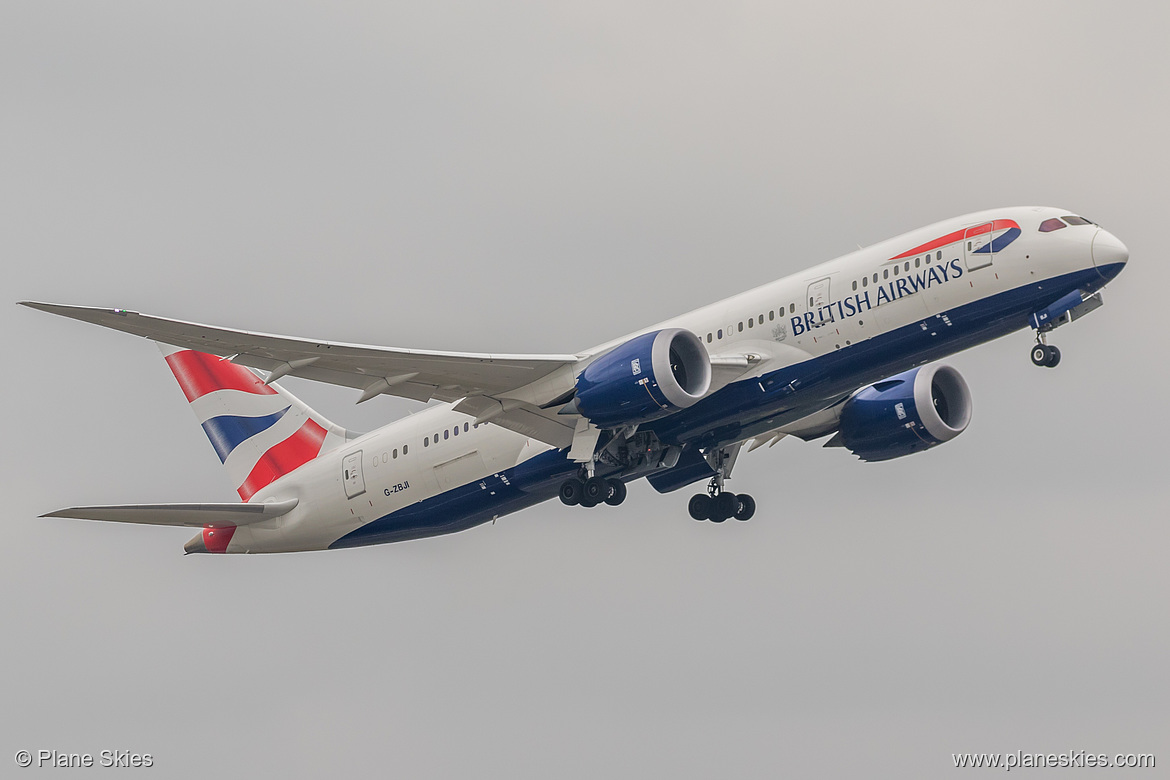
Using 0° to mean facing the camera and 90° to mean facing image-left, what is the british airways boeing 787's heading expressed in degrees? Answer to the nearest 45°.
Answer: approximately 315°
